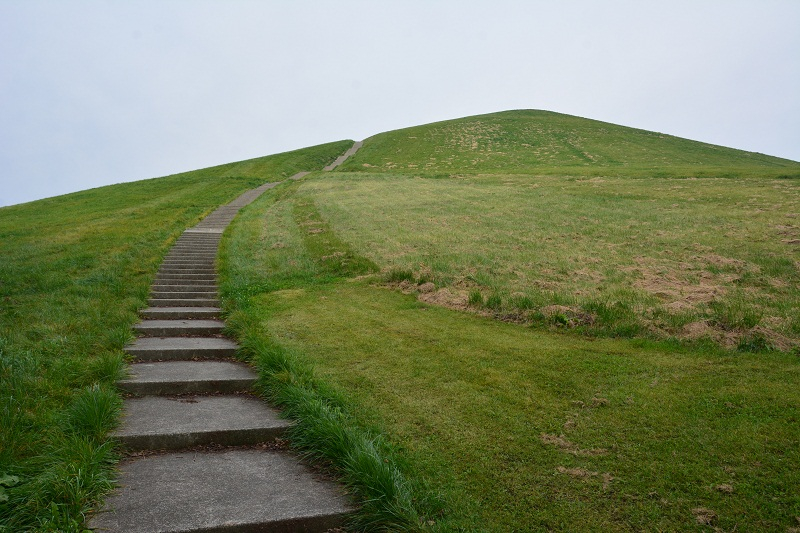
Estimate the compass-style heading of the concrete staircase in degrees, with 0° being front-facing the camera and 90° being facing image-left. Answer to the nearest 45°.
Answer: approximately 0°
